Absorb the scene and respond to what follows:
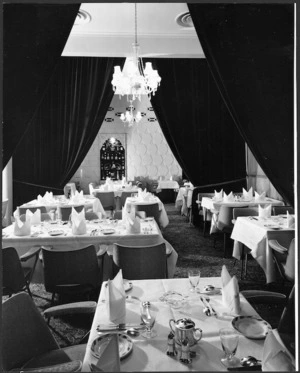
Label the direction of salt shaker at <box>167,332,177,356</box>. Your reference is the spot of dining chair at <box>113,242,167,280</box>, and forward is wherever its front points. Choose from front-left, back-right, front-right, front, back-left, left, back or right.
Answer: back

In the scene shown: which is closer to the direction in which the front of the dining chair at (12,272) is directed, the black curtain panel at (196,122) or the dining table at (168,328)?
the black curtain panel

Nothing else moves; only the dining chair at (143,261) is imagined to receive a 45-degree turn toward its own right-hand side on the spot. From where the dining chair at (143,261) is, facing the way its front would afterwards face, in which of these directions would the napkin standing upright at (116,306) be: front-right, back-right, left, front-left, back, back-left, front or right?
back-right

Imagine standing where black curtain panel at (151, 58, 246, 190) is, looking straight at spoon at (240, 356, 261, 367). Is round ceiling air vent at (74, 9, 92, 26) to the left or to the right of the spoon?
right

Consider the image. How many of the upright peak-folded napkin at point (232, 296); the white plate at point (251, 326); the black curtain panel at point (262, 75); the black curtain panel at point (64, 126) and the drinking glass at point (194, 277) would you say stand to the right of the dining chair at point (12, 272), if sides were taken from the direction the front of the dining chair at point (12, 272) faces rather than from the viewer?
4

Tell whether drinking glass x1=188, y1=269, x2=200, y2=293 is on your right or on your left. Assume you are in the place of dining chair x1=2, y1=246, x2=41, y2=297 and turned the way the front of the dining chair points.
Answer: on your right

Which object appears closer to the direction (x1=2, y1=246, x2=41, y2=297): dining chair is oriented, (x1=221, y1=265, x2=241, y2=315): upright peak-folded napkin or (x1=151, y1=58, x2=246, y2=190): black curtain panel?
the black curtain panel

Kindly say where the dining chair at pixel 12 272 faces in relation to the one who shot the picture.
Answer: facing away from the viewer and to the right of the viewer

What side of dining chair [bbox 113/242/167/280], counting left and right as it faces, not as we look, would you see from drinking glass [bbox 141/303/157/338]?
back

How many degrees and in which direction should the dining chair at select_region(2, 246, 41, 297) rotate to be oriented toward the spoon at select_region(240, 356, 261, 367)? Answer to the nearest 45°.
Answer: approximately 90° to its right

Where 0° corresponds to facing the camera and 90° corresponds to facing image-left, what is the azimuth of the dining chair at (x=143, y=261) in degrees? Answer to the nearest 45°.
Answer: approximately 180°

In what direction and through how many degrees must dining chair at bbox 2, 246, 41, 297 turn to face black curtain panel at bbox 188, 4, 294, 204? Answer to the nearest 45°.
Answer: approximately 90° to its right

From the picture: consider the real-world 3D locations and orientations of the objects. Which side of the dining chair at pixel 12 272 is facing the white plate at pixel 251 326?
right
